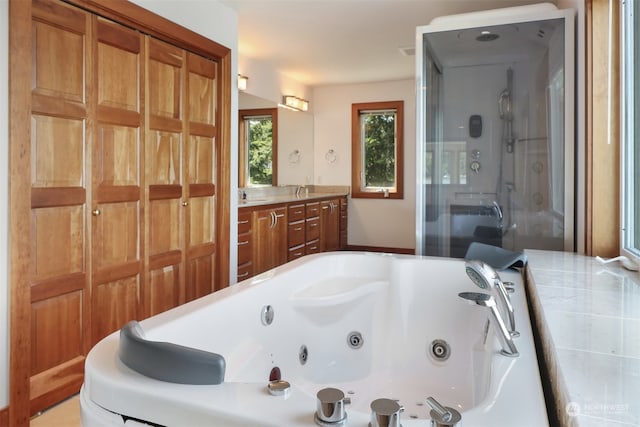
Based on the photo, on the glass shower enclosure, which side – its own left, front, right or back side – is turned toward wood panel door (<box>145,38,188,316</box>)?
right

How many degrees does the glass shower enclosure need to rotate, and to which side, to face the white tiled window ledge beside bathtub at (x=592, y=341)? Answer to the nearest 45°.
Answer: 0° — it already faces it

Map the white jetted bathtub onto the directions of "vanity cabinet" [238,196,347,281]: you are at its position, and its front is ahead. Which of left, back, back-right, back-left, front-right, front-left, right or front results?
front-right

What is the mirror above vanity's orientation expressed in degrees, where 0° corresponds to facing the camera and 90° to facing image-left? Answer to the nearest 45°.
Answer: approximately 315°

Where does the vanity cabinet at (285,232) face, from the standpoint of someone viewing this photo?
facing the viewer and to the right of the viewer

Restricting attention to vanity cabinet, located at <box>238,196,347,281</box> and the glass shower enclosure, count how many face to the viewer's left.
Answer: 0

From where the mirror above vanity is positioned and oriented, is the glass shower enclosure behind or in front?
in front

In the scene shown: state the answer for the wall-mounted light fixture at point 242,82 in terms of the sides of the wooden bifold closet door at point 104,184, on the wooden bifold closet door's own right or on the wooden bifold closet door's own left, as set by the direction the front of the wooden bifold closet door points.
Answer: on the wooden bifold closet door's own left

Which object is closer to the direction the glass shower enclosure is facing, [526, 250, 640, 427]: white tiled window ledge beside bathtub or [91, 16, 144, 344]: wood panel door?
the white tiled window ledge beside bathtub

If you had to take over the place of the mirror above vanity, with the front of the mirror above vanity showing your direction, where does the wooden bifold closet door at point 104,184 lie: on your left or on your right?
on your right

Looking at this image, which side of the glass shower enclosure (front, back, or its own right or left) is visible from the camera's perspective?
front

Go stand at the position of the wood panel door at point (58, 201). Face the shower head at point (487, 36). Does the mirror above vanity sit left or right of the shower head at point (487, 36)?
left

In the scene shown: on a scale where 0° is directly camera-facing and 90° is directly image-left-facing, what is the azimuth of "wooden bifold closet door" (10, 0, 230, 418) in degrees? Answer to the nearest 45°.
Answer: approximately 315°
